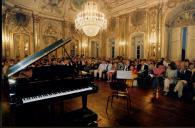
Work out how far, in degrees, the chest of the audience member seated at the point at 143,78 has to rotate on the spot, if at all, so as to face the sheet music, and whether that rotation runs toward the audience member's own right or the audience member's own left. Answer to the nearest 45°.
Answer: approximately 45° to the audience member's own left

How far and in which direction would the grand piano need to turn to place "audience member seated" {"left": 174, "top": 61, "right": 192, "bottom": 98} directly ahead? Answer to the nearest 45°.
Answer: approximately 45° to its left

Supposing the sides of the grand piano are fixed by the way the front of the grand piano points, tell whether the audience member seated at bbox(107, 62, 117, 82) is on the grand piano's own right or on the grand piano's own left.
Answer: on the grand piano's own left

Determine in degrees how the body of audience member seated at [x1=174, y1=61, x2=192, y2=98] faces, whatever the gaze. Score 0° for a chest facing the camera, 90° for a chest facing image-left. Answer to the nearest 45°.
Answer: approximately 45°

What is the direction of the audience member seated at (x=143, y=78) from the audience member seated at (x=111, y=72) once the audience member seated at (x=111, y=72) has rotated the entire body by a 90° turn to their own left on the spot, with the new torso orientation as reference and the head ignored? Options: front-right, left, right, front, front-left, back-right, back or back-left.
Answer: front

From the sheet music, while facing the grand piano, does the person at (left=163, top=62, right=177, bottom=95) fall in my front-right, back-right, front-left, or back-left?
back-left

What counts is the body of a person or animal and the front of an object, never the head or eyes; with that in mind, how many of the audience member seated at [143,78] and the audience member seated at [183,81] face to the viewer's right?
0

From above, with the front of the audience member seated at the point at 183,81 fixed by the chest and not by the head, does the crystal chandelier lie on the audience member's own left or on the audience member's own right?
on the audience member's own right

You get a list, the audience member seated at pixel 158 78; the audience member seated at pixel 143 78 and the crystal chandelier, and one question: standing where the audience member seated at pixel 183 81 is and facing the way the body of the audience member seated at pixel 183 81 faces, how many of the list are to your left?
0

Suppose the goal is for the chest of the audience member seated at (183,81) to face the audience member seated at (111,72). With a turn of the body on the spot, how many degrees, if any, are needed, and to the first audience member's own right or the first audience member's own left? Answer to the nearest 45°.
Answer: approximately 90° to the first audience member's own right

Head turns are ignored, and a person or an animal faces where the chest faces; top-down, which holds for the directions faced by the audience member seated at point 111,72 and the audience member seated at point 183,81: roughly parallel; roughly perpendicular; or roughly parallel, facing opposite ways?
roughly parallel

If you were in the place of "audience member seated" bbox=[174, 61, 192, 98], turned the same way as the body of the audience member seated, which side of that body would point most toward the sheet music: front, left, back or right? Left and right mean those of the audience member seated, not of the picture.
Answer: front

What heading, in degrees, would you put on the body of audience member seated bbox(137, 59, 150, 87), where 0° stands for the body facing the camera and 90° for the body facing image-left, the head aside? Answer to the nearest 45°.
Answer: approximately 45°
